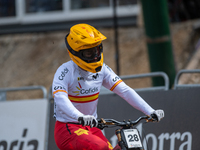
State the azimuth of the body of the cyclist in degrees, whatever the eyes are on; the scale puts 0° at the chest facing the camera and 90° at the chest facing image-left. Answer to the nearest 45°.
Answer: approximately 315°

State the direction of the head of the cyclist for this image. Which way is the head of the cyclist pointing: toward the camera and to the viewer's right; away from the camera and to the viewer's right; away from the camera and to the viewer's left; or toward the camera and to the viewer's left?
toward the camera and to the viewer's right
